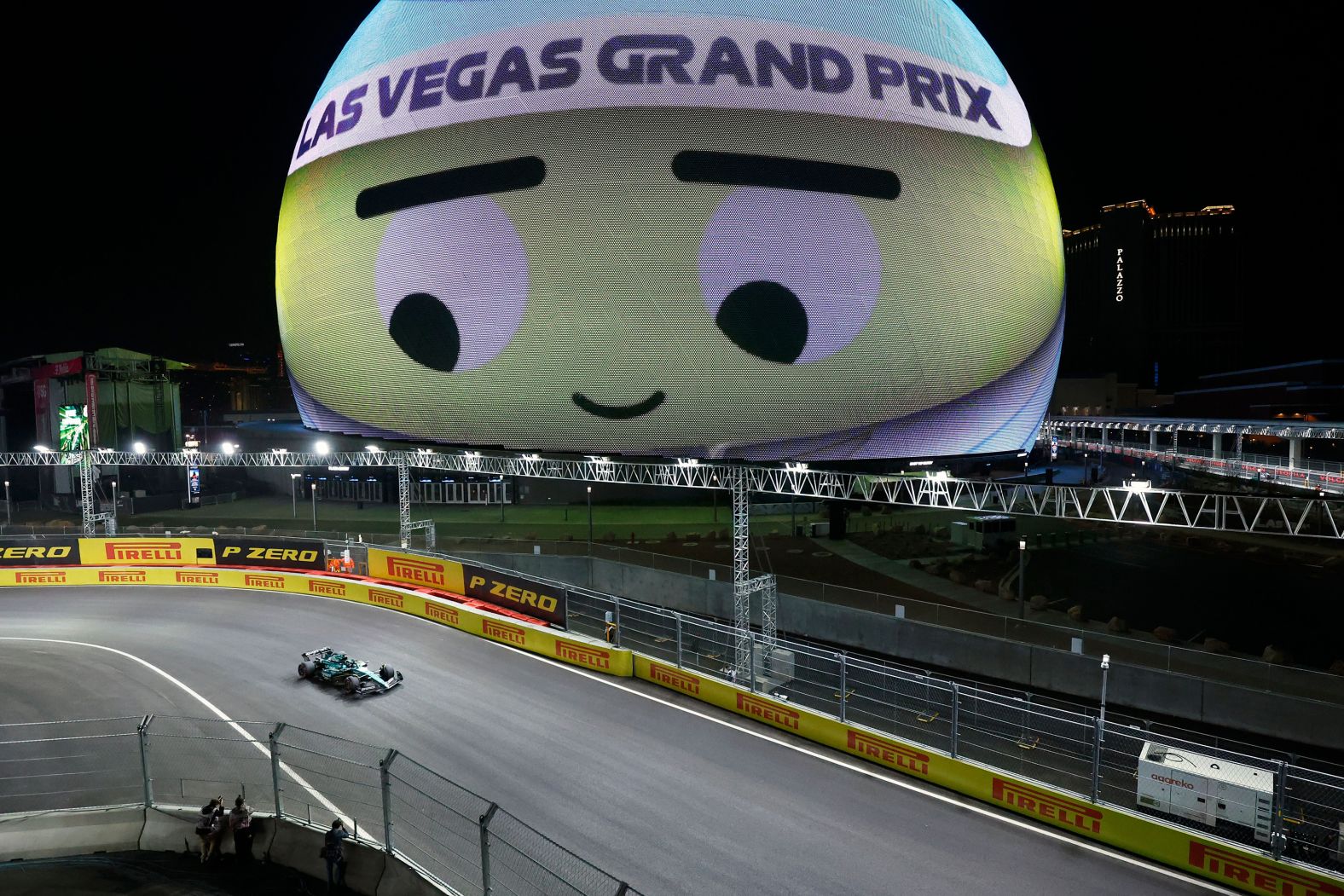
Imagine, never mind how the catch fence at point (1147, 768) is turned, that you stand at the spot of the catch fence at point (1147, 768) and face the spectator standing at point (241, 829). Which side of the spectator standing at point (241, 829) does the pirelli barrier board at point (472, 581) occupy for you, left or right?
right

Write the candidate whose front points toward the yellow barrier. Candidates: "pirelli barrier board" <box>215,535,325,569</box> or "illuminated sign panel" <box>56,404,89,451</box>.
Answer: the illuminated sign panel

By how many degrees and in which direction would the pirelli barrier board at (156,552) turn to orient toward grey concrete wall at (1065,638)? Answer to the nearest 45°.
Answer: approximately 45° to its left

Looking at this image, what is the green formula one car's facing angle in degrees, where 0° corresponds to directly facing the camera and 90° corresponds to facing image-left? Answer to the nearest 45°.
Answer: approximately 315°

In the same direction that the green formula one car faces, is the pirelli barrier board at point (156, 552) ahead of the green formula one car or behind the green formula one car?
behind

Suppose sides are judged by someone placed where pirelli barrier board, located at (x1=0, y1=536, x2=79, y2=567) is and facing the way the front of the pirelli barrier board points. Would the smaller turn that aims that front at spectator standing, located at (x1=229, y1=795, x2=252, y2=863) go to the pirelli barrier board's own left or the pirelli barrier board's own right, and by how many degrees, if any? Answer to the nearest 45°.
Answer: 0° — it already faces them

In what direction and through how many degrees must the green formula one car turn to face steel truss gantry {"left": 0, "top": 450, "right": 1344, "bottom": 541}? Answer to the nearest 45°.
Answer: approximately 45° to its left

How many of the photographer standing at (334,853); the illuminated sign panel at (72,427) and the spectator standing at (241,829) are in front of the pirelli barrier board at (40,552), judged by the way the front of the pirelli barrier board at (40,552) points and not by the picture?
2

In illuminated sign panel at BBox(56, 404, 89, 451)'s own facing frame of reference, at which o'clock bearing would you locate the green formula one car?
The green formula one car is roughly at 12 o'clock from the illuminated sign panel.

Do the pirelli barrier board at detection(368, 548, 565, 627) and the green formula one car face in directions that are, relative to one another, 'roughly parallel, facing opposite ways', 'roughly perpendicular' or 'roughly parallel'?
roughly perpendicular

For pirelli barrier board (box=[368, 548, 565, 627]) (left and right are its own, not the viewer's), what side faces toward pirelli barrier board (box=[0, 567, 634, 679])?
right

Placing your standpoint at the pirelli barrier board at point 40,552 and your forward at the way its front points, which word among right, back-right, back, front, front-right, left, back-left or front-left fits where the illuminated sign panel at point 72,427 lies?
back

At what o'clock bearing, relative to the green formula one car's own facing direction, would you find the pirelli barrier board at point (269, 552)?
The pirelli barrier board is roughly at 7 o'clock from the green formula one car.
